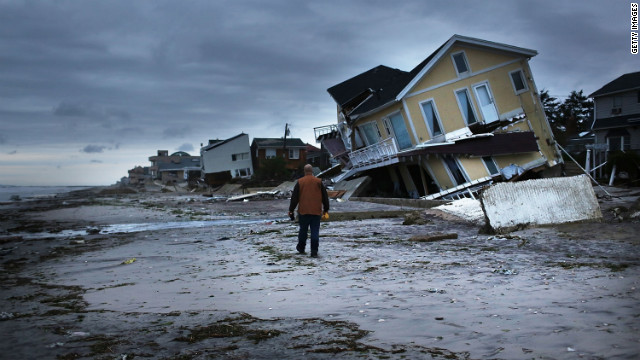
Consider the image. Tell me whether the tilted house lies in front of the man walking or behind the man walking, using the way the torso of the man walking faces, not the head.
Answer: in front

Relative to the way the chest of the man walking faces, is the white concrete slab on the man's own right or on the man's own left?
on the man's own right

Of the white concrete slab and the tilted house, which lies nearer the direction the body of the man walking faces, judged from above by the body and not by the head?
the tilted house

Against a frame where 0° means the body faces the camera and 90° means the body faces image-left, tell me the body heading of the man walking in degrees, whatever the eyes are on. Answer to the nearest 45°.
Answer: approximately 180°

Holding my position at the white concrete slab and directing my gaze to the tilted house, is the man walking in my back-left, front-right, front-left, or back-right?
back-left
